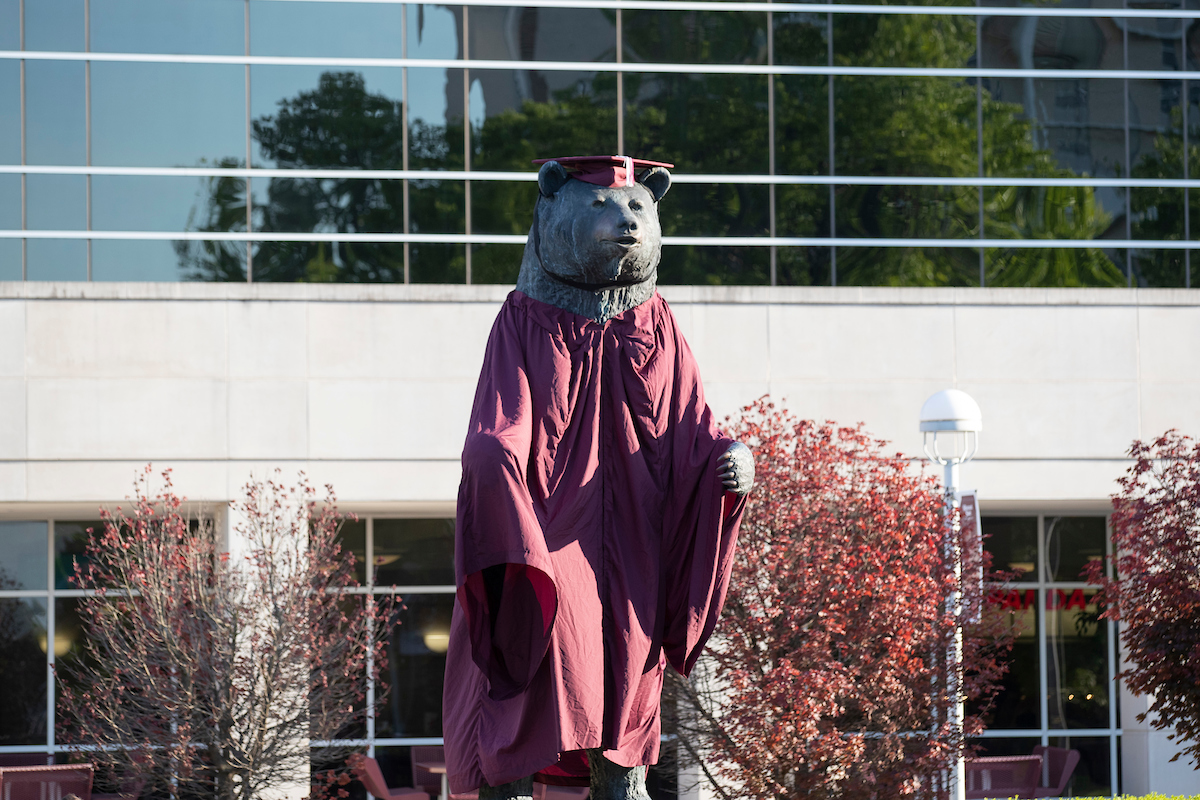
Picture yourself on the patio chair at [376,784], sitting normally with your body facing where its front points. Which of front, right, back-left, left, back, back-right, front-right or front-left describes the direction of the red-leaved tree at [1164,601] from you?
front-right

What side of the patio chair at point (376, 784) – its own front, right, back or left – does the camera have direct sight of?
right

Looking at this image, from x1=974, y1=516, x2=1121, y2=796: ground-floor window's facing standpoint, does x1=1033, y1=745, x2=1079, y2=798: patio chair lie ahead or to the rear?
ahead

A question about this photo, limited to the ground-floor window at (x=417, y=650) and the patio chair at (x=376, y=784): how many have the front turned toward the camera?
1

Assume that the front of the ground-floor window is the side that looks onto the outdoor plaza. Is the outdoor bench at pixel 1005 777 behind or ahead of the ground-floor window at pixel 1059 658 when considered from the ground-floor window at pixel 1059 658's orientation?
ahead

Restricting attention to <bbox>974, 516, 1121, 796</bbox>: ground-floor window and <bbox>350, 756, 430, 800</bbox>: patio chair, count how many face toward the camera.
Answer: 1
